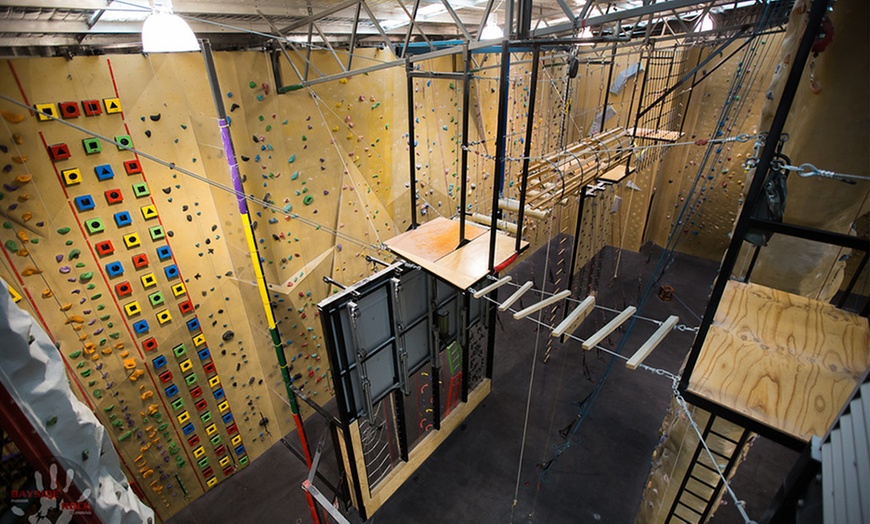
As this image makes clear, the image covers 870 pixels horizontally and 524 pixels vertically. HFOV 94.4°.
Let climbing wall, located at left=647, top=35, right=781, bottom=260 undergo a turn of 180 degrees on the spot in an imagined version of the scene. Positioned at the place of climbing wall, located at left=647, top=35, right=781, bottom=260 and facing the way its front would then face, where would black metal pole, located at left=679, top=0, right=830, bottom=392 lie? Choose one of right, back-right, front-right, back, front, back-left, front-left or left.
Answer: back-right

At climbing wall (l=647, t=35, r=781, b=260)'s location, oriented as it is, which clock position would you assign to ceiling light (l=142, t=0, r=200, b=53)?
The ceiling light is roughly at 11 o'clock from the climbing wall.

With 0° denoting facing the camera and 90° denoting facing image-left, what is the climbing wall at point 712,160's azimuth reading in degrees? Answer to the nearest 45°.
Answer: approximately 45°

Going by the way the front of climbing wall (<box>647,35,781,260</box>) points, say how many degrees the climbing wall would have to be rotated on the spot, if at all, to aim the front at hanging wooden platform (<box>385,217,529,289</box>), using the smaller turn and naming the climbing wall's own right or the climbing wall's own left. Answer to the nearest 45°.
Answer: approximately 45° to the climbing wall's own left

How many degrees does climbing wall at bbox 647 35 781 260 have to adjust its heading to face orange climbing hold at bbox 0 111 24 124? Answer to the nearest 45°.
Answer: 0° — it already faces it

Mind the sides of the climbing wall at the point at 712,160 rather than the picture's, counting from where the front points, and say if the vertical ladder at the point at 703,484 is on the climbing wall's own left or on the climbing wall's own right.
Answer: on the climbing wall's own left

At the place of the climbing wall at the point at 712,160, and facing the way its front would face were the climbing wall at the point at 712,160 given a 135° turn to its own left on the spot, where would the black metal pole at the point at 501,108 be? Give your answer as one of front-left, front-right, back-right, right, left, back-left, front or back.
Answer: right

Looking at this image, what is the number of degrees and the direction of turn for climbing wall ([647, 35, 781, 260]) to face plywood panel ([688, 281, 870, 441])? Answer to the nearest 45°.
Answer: approximately 45° to its left

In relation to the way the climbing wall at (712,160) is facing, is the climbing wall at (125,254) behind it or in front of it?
in front
